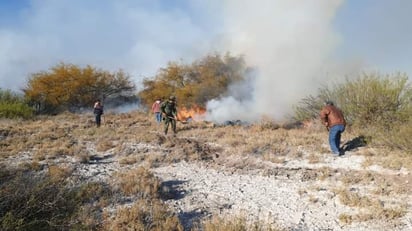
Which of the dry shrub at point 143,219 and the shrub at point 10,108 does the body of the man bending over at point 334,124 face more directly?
the shrub

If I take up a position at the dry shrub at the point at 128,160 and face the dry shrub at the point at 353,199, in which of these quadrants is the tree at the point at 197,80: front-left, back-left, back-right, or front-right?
back-left

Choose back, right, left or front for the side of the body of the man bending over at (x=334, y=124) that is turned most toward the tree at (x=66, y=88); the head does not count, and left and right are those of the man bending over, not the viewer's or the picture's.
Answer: front

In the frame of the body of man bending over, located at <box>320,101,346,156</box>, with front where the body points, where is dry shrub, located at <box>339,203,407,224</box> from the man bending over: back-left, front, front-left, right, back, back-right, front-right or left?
back-left

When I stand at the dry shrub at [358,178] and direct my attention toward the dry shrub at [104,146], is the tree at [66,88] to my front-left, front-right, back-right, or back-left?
front-right

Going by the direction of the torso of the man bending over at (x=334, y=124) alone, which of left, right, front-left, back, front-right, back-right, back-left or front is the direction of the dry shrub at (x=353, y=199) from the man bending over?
back-left

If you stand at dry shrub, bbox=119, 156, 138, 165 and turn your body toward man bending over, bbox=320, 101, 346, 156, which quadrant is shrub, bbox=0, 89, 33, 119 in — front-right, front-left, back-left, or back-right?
back-left

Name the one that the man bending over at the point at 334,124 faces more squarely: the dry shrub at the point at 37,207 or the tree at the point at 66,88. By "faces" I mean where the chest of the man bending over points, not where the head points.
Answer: the tree

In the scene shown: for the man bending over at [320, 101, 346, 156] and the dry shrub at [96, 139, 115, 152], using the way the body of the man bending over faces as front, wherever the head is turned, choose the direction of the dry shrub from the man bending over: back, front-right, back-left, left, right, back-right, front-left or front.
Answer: front-left

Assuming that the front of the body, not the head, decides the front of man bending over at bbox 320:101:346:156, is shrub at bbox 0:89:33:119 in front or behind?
in front

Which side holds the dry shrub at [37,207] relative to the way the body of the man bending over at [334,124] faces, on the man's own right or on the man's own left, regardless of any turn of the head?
on the man's own left

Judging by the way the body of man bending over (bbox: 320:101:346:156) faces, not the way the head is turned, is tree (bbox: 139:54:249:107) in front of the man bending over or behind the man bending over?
in front

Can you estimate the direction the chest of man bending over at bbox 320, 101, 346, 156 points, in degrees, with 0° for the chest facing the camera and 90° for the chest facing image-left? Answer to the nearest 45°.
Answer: approximately 135°
